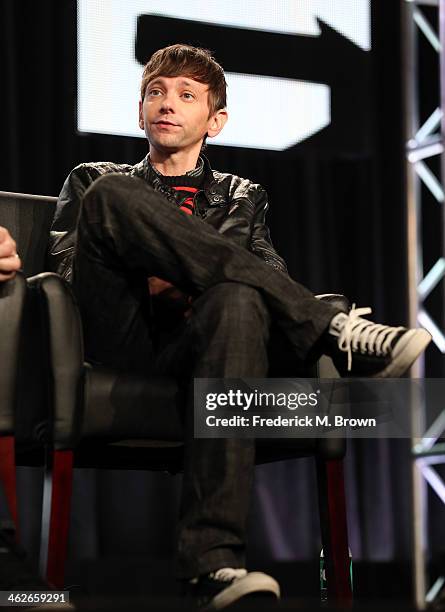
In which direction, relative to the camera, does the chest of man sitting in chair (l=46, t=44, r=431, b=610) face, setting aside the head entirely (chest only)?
toward the camera

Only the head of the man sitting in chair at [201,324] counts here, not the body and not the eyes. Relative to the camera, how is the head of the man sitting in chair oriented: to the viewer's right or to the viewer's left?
to the viewer's left
